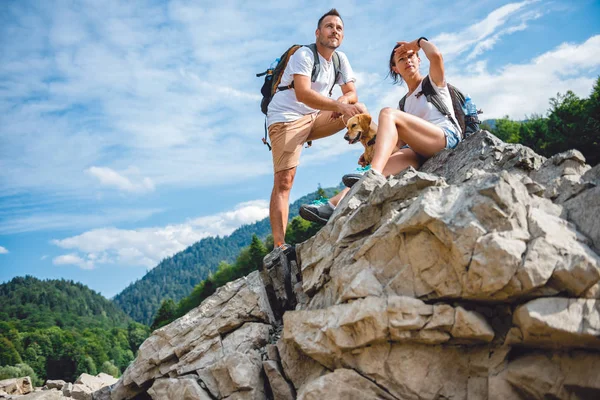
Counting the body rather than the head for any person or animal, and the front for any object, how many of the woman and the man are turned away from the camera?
0

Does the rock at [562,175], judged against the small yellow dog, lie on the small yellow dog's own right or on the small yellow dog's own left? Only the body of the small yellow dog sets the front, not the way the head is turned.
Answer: on the small yellow dog's own left

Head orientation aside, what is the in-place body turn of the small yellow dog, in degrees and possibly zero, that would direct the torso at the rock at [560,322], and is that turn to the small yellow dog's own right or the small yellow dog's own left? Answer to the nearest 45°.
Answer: approximately 45° to the small yellow dog's own left

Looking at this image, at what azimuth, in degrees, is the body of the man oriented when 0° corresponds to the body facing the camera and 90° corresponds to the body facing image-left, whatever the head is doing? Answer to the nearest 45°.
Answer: approximately 315°

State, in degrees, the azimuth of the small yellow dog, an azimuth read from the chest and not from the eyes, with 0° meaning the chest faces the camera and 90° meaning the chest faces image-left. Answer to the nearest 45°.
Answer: approximately 45°

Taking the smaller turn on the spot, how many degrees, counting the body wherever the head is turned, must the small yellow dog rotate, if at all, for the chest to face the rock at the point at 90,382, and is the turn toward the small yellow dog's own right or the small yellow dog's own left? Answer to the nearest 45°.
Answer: approximately 90° to the small yellow dog's own right
